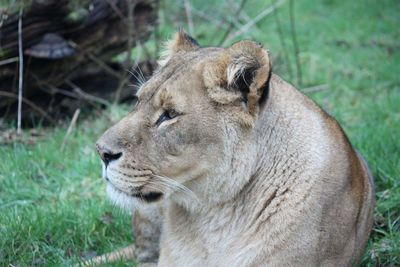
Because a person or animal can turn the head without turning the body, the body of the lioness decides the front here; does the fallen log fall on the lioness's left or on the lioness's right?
on the lioness's right

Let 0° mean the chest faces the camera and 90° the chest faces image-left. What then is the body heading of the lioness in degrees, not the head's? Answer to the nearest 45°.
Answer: approximately 45°
